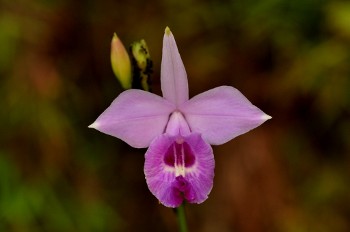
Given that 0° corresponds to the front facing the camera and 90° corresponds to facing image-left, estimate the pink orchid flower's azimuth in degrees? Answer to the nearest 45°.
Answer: approximately 0°
